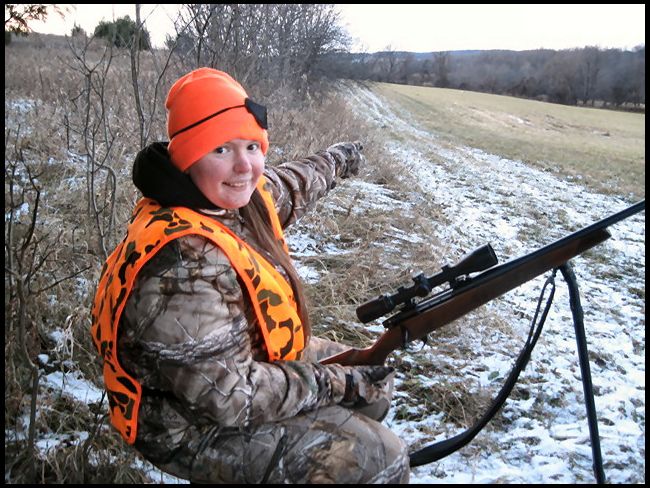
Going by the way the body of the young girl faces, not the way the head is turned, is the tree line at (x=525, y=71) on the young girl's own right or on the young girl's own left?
on the young girl's own left

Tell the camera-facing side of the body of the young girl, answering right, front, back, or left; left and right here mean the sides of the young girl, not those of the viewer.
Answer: right

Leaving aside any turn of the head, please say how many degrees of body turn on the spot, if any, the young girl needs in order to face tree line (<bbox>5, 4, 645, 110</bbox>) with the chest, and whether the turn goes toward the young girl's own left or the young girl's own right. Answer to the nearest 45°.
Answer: approximately 90° to the young girl's own left
